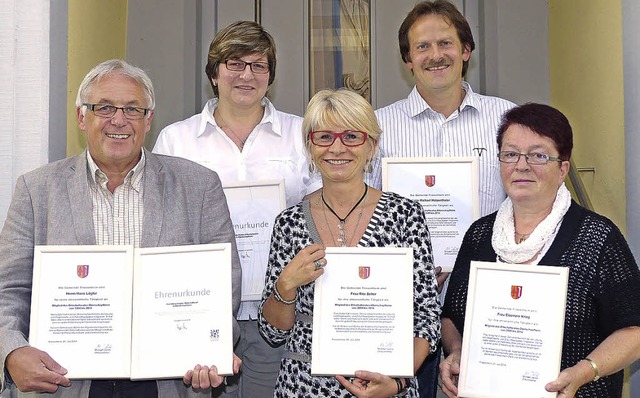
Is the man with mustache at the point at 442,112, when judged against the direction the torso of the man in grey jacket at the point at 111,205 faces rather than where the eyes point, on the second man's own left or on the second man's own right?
on the second man's own left

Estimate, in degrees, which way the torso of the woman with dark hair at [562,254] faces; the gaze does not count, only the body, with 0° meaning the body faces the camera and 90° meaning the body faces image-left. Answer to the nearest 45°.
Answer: approximately 45°

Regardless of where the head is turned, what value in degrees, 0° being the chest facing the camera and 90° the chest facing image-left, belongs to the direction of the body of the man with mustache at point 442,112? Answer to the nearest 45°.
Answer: approximately 0°

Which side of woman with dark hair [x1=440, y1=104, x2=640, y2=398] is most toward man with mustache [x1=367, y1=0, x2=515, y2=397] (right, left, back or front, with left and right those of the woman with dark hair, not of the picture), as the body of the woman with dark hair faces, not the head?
right

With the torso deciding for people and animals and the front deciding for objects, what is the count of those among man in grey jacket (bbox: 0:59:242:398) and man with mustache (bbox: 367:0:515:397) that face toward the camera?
2

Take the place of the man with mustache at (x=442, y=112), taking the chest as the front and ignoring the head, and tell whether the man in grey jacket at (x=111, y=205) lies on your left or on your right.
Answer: on your right

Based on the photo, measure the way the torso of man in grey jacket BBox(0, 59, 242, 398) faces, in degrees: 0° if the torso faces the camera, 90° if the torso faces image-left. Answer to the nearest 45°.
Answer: approximately 0°
